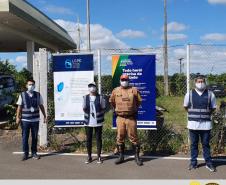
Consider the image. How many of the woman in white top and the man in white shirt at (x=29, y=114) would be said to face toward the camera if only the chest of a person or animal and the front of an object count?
2

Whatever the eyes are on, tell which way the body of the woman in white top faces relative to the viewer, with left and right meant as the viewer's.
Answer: facing the viewer

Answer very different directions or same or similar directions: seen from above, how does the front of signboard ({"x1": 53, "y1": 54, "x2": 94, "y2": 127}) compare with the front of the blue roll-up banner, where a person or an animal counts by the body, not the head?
same or similar directions

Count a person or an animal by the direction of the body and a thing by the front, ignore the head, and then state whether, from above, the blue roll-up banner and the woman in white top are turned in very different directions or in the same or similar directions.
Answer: same or similar directions

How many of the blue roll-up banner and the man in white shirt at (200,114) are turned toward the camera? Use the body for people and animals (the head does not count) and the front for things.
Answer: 2

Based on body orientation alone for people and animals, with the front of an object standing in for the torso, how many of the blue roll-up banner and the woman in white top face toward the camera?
2

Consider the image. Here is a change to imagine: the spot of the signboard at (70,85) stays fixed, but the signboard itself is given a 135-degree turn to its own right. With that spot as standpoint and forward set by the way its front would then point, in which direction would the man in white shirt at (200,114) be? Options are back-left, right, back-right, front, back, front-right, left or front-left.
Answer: back

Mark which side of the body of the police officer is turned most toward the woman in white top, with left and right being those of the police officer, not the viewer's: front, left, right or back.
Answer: right

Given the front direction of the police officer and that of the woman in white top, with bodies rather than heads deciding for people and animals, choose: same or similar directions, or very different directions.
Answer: same or similar directions

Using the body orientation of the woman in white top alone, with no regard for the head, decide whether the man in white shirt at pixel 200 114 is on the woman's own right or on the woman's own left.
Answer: on the woman's own left

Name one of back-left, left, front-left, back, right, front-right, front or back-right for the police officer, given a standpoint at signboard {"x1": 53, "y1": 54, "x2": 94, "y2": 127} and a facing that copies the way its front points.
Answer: front-left

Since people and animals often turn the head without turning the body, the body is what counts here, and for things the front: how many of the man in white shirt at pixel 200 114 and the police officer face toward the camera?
2

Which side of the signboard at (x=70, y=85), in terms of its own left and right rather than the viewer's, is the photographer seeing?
front

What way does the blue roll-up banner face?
toward the camera
